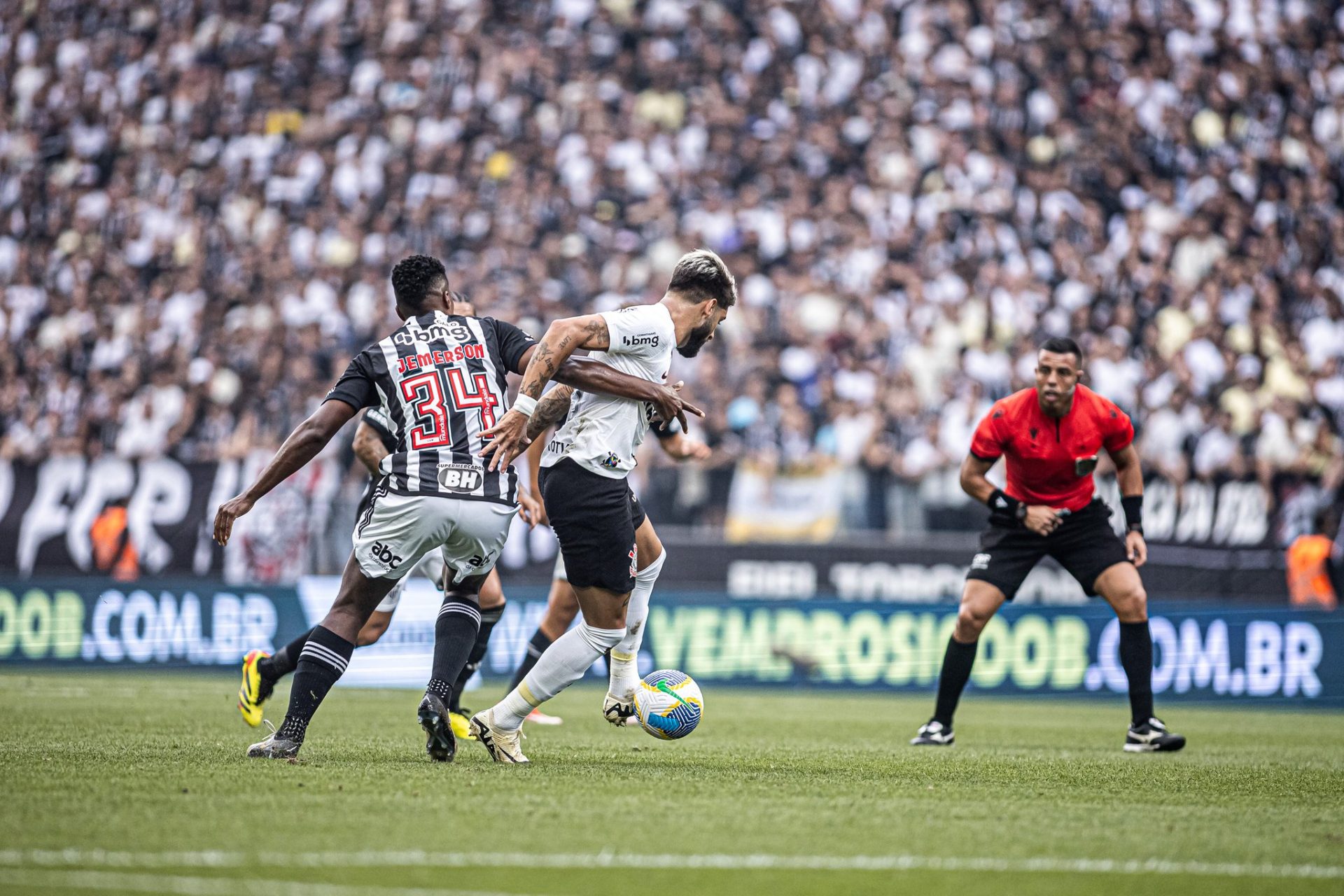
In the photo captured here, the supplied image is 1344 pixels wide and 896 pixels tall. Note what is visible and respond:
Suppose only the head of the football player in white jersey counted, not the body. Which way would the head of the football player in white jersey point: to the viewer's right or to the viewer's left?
to the viewer's right

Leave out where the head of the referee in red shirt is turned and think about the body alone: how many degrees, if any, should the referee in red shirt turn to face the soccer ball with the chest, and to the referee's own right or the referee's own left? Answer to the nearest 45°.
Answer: approximately 45° to the referee's own right

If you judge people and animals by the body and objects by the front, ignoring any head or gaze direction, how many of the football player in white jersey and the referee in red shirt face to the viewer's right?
1

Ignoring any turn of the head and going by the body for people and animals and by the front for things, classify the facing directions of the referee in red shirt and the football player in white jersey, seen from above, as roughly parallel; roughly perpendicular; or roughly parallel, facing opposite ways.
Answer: roughly perpendicular

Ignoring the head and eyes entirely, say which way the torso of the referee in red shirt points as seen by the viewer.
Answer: toward the camera

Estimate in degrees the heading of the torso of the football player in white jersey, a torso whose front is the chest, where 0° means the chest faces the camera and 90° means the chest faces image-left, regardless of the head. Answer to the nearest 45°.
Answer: approximately 270°

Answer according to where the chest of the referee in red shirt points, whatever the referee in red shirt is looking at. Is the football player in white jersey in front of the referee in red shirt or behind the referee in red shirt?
in front
